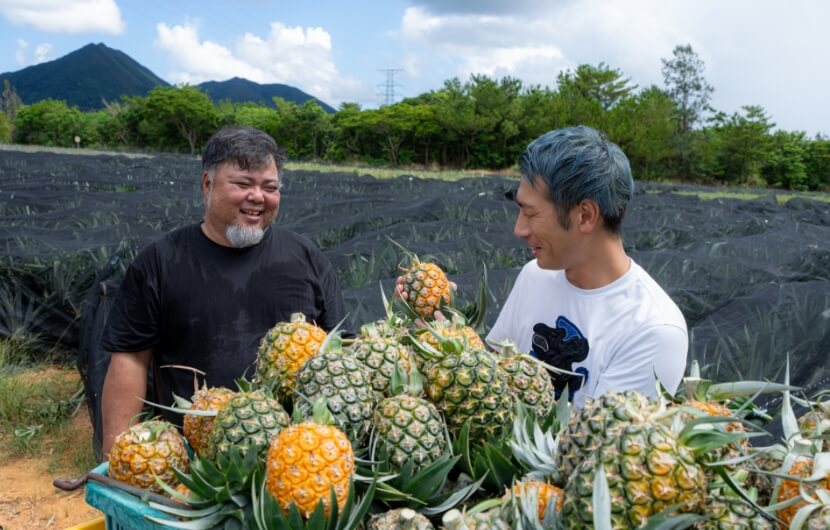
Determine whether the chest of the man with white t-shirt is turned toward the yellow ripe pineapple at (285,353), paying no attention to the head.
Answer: yes

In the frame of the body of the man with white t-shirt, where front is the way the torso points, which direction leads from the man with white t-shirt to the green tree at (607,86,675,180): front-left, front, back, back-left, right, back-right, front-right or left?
back-right

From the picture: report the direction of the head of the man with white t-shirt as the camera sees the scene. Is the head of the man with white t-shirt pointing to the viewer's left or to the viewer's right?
to the viewer's left

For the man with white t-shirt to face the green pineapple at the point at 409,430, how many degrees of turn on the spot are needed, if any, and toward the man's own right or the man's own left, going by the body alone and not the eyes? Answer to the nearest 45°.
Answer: approximately 45° to the man's own left

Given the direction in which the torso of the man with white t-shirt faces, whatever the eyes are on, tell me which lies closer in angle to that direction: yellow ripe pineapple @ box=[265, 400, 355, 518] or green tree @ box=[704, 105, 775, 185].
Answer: the yellow ripe pineapple

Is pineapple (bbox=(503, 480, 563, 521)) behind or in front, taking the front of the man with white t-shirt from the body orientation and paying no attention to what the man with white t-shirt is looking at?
in front

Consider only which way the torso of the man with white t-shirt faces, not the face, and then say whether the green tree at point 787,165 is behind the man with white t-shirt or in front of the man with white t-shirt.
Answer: behind

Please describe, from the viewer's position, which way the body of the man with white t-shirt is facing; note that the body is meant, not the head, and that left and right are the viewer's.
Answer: facing the viewer and to the left of the viewer

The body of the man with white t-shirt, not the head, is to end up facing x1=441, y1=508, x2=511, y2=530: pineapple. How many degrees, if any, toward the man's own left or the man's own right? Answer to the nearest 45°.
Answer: approximately 45° to the man's own left

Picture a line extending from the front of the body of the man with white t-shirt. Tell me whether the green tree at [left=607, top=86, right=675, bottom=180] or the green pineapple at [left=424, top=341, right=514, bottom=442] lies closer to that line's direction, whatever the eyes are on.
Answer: the green pineapple

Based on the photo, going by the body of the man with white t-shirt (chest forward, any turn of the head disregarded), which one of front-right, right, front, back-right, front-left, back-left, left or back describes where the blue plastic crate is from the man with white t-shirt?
front

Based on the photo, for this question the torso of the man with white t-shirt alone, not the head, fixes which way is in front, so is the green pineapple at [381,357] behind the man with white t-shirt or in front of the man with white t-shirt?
in front

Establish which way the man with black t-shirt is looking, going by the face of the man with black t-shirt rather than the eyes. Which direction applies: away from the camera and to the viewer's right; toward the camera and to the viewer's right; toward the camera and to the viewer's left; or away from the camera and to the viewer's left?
toward the camera and to the viewer's right

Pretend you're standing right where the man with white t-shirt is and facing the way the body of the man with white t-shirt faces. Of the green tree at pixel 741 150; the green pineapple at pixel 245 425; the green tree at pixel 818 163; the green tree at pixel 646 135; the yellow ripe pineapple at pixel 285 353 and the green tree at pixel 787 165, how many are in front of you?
2

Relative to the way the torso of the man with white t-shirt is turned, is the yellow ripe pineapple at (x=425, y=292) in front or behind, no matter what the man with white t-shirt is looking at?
in front

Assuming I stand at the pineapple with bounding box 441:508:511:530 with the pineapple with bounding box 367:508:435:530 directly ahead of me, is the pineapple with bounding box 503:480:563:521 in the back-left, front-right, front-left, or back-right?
back-right

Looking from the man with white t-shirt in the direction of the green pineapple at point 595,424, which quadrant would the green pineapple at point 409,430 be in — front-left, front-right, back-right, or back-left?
front-right

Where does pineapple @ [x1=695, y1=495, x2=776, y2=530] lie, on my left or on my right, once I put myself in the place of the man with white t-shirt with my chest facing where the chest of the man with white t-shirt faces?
on my left

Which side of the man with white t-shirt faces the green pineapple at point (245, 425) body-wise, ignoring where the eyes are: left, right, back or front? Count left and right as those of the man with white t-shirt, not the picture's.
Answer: front

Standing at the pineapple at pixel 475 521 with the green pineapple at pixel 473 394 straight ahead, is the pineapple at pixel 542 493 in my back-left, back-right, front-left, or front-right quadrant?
front-right
